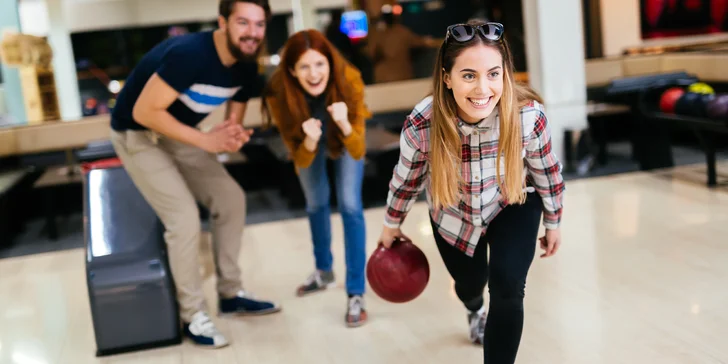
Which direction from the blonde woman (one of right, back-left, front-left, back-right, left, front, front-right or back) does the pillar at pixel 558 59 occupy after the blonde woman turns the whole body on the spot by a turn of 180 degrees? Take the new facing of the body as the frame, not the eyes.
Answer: front

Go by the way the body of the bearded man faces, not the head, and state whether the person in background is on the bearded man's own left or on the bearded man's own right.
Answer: on the bearded man's own left

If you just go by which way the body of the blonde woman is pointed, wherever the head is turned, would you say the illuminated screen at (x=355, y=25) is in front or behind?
behind

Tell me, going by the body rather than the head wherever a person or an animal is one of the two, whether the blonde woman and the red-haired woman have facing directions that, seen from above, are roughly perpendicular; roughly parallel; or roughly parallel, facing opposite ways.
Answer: roughly parallel

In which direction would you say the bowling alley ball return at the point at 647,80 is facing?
toward the camera

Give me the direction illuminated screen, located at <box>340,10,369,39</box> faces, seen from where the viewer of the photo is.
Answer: facing the viewer

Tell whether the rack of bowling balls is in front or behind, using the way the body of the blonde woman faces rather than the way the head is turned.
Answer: behind

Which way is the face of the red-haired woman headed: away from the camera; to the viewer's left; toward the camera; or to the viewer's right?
toward the camera

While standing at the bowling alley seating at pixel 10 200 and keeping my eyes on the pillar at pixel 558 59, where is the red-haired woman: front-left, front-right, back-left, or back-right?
front-right

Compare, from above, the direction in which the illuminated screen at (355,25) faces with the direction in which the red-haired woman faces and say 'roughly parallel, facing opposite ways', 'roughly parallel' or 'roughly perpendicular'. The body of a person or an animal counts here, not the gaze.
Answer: roughly parallel

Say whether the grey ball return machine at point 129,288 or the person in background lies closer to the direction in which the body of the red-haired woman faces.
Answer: the grey ball return machine
